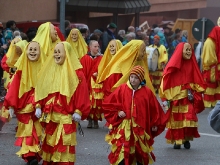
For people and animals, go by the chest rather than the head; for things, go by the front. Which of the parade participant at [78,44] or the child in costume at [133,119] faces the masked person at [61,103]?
the parade participant

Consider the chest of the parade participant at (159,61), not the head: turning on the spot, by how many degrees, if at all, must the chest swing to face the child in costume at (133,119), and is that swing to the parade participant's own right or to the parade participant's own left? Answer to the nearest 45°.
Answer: approximately 45° to the parade participant's own left

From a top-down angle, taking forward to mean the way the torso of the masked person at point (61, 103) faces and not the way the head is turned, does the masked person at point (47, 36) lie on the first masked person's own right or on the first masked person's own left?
on the first masked person's own right

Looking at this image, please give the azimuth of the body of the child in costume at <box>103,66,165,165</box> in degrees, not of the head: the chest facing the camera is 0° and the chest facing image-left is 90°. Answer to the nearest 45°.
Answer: approximately 0°
